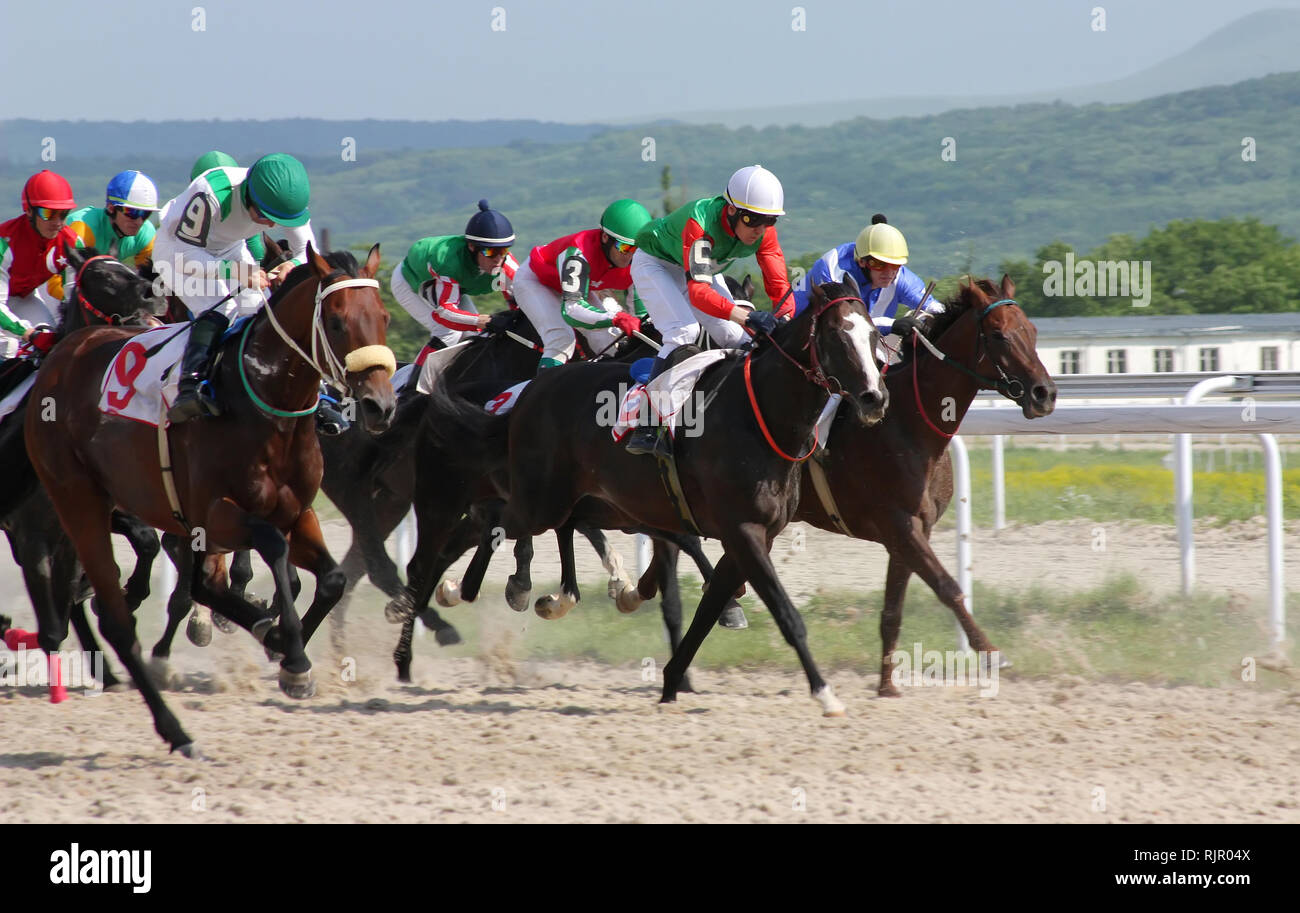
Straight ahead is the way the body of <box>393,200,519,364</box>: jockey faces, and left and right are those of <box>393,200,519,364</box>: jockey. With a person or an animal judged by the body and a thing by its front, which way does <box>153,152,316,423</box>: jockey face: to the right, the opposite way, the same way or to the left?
the same way

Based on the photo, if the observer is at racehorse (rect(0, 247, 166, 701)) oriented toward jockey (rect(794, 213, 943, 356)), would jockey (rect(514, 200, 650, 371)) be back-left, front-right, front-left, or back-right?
front-left

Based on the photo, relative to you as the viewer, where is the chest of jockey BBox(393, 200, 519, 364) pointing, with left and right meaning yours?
facing the viewer and to the right of the viewer

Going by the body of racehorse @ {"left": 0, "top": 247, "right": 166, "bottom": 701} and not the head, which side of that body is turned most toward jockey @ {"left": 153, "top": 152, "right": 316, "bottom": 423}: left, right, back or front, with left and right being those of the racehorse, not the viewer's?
front

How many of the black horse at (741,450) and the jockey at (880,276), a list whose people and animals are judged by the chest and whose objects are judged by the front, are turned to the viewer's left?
0

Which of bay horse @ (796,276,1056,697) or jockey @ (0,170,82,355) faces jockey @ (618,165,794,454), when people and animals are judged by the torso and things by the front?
jockey @ (0,170,82,355)

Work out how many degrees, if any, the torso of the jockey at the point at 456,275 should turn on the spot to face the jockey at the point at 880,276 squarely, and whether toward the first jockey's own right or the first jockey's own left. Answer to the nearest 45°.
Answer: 0° — they already face them

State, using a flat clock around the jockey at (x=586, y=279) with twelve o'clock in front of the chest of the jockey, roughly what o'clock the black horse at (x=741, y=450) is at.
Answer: The black horse is roughly at 1 o'clock from the jockey.

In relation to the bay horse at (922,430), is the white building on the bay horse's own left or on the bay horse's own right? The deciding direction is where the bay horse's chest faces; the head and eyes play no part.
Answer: on the bay horse's own left

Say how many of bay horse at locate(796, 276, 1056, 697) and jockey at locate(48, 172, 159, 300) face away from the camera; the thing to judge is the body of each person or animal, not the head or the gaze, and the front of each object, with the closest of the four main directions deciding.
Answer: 0

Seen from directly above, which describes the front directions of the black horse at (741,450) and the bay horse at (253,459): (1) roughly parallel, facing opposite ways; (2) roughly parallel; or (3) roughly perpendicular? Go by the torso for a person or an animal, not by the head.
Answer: roughly parallel

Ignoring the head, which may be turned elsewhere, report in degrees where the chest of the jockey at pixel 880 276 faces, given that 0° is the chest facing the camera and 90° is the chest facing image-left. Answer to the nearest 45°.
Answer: approximately 315°

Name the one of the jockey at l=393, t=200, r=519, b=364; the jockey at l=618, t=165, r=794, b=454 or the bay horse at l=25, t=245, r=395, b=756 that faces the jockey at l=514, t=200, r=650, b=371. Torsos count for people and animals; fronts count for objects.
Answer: the jockey at l=393, t=200, r=519, b=364

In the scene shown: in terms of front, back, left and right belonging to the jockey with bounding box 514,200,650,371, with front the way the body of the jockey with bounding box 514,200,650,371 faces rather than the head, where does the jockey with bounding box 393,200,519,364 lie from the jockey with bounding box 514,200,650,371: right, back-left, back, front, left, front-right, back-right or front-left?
back

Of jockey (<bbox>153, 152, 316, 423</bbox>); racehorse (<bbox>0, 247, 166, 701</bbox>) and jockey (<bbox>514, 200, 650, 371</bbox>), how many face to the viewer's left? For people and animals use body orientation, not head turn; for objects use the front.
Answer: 0

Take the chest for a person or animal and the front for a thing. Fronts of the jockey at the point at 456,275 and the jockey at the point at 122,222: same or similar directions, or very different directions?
same or similar directions

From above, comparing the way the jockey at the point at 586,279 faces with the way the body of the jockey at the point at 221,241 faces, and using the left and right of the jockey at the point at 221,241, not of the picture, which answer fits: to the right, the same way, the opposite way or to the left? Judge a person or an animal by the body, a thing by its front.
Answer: the same way
